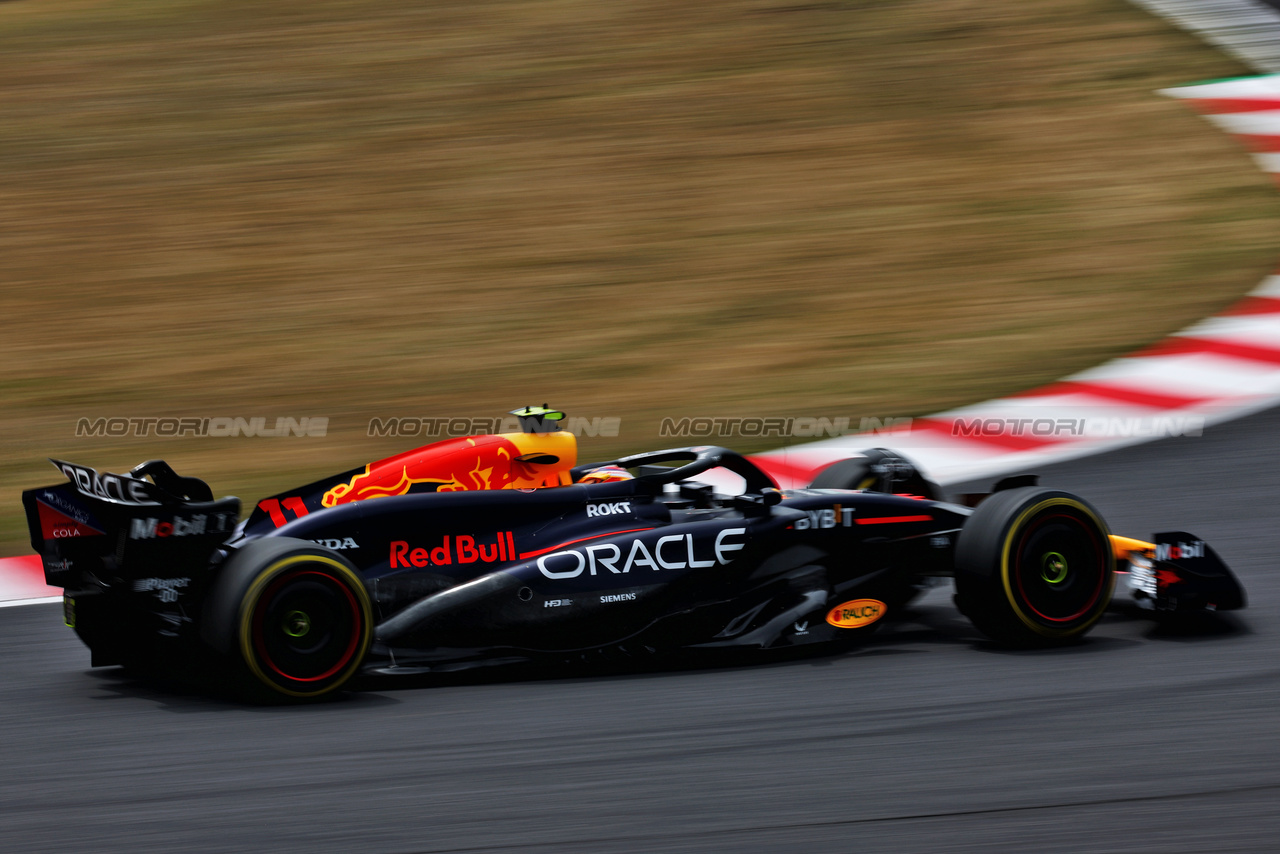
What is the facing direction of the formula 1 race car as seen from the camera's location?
facing away from the viewer and to the right of the viewer
